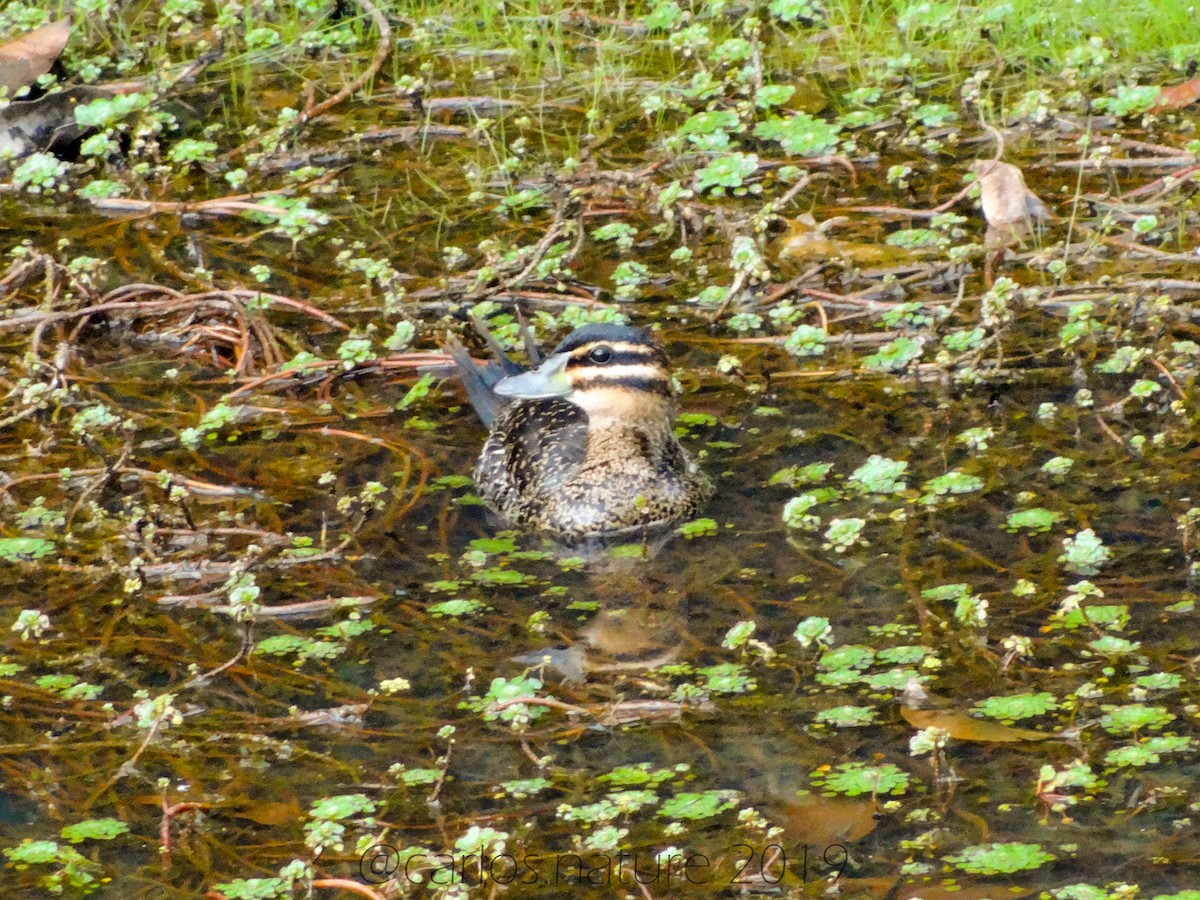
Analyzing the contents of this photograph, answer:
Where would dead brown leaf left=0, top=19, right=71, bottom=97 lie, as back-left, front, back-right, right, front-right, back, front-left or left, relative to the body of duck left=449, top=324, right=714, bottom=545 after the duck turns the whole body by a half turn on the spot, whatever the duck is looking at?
front

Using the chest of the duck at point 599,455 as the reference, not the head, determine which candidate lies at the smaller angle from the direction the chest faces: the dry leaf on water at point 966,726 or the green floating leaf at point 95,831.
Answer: the dry leaf on water

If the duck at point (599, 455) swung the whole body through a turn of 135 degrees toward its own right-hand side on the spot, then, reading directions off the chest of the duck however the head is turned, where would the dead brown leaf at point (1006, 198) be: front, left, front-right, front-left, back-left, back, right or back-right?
back-right

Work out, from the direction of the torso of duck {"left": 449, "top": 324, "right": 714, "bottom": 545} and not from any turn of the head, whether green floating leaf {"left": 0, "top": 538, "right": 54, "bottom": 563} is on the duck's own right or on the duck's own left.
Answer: on the duck's own right

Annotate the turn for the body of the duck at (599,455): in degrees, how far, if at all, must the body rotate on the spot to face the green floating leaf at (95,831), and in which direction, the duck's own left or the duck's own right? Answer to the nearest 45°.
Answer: approximately 90° to the duck's own right

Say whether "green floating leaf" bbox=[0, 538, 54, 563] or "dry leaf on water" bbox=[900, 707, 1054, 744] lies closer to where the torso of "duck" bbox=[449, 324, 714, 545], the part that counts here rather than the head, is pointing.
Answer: the dry leaf on water

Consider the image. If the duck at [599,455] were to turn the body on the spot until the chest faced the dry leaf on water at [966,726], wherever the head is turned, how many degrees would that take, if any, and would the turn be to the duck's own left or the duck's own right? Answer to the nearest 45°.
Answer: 0° — it already faces it

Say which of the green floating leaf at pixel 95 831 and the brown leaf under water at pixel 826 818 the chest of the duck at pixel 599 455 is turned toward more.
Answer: the brown leaf under water

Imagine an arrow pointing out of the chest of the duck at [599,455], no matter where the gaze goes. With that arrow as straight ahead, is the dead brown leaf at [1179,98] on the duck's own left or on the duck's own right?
on the duck's own left

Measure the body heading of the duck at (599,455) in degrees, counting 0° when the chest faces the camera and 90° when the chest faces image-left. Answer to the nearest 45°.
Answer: approximately 315°

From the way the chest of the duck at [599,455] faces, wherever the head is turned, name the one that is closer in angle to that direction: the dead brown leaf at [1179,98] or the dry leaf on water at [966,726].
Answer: the dry leaf on water
